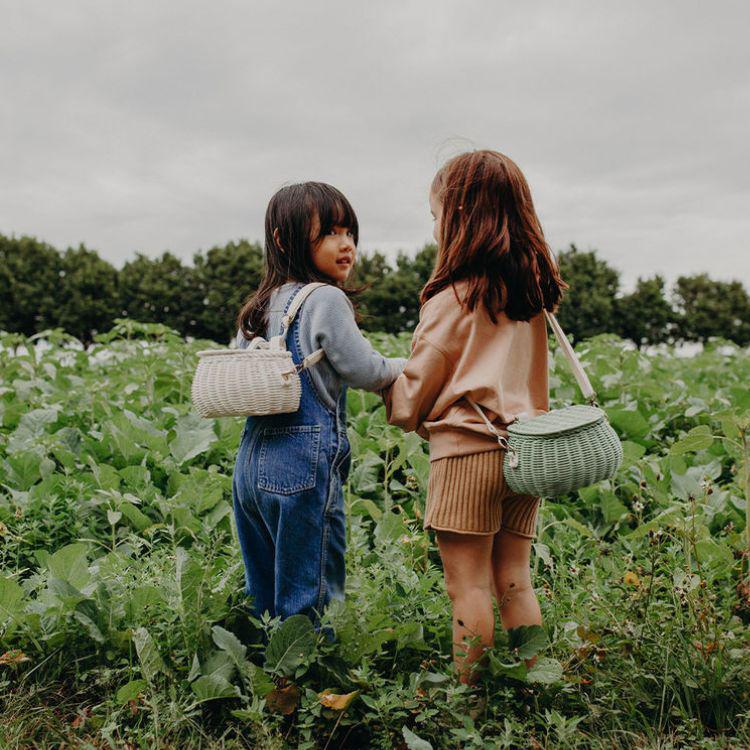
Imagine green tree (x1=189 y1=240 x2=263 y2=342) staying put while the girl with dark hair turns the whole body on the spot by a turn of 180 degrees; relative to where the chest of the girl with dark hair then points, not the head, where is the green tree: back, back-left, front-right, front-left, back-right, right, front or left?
back-right

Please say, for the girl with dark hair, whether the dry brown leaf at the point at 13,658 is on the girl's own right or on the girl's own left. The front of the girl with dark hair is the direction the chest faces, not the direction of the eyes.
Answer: on the girl's own left

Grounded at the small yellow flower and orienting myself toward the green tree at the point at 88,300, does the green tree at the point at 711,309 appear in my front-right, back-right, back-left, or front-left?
front-right

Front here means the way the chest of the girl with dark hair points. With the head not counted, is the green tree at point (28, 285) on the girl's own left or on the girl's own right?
on the girl's own left

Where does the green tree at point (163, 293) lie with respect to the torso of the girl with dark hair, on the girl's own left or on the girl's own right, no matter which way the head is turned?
on the girl's own left

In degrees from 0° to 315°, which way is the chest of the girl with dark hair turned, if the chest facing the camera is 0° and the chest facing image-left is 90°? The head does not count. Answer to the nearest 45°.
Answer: approximately 225°

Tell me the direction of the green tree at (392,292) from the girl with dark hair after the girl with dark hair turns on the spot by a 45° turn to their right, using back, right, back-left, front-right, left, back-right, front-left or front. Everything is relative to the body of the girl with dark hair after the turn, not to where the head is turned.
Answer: left

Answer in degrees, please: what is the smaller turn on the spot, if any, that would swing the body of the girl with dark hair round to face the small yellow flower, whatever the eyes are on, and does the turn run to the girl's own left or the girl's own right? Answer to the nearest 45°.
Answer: approximately 45° to the girl's own right

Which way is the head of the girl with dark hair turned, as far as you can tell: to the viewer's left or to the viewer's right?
to the viewer's right

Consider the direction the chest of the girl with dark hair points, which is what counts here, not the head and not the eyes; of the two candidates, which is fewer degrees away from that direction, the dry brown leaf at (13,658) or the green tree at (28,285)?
the green tree

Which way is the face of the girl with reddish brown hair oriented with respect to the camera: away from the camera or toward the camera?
away from the camera

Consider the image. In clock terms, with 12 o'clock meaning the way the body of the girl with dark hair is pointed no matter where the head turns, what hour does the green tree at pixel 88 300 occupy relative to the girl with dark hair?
The green tree is roughly at 10 o'clock from the girl with dark hair.

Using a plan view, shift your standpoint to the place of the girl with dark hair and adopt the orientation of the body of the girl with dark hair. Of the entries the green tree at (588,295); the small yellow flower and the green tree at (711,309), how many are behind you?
0
